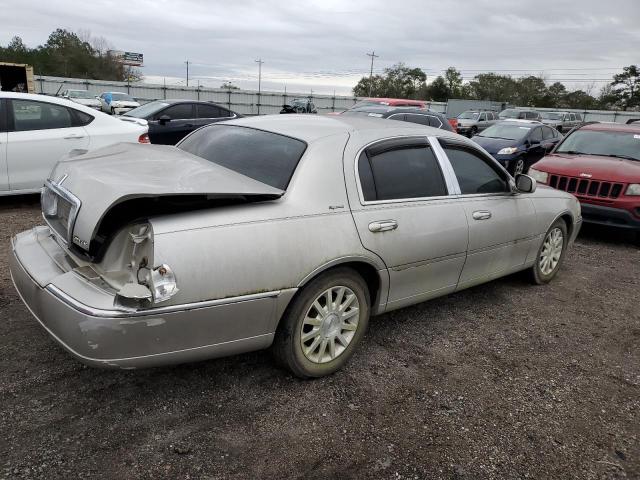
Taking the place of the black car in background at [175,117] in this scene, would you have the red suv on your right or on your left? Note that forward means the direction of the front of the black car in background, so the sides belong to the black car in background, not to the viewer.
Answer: on your left

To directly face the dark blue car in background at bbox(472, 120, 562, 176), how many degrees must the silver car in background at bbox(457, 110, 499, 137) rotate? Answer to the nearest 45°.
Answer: approximately 45° to its left

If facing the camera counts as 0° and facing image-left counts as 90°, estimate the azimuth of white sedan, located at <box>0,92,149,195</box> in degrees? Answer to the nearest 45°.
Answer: approximately 90°

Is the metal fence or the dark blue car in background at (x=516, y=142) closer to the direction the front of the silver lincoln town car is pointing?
the dark blue car in background

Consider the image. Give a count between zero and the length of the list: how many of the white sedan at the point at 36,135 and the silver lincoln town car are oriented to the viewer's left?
1

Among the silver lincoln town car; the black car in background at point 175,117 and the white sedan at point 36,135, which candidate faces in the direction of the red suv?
the silver lincoln town car

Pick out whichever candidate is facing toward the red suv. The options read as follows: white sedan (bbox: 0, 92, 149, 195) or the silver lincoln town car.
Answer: the silver lincoln town car

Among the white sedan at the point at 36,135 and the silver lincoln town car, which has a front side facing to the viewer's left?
the white sedan
